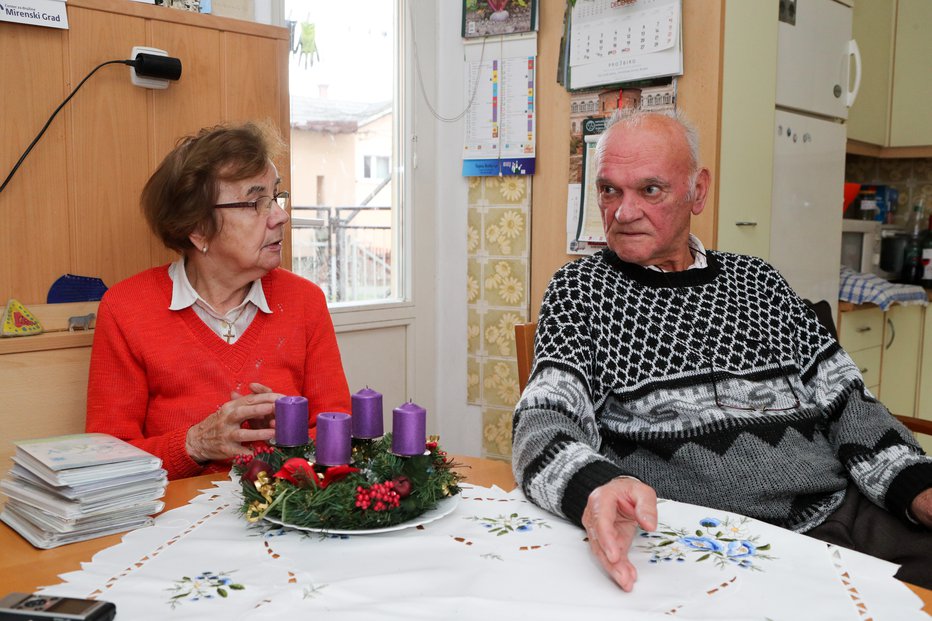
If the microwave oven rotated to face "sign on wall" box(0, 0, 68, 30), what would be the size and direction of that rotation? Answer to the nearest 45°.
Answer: approximately 45° to its right

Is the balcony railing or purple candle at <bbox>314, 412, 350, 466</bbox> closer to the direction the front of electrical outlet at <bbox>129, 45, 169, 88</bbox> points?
the purple candle

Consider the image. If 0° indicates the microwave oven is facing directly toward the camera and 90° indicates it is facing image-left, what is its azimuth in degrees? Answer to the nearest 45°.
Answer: approximately 0°

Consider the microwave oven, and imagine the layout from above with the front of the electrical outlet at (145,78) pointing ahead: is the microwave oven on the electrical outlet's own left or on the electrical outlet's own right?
on the electrical outlet's own left

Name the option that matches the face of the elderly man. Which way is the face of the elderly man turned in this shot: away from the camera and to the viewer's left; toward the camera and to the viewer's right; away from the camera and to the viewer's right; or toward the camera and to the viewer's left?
toward the camera and to the viewer's left

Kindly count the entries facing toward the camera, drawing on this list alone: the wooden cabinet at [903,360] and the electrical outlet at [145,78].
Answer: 2

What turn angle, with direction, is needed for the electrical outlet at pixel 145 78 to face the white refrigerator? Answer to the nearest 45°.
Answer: approximately 90° to its left

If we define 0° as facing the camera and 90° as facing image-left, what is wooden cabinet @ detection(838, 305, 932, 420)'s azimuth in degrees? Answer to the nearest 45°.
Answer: approximately 0°

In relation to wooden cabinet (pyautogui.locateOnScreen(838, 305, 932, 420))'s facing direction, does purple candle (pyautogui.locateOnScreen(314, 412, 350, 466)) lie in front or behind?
in front
